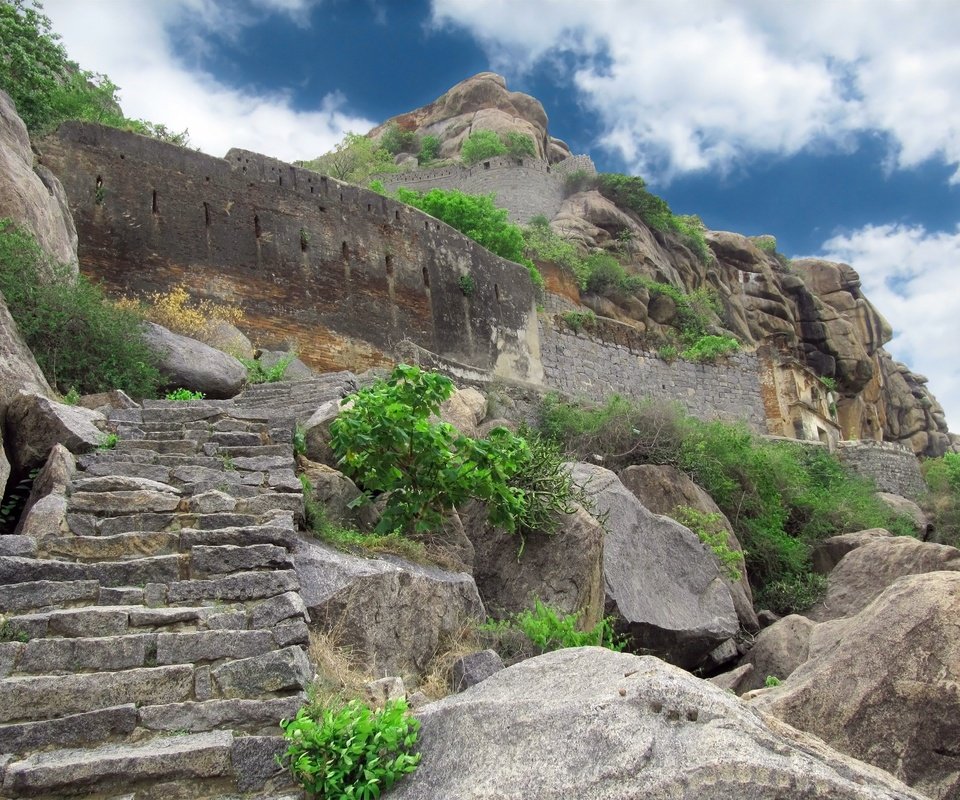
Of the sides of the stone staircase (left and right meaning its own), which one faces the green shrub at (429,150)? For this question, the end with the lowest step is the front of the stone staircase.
back

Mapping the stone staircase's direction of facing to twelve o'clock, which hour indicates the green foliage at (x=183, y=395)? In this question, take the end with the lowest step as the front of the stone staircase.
The green foliage is roughly at 6 o'clock from the stone staircase.

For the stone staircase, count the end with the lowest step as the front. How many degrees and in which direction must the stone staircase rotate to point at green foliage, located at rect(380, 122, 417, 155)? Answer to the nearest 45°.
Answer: approximately 180°

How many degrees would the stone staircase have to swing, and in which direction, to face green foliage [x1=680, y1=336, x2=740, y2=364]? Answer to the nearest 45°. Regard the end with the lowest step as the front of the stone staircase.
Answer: approximately 135° to its left

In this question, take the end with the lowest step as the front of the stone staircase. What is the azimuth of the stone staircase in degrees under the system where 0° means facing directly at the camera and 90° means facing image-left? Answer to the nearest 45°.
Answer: approximately 0°

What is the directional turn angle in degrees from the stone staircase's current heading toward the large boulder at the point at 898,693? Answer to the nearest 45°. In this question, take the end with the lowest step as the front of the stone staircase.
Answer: approximately 90° to its left

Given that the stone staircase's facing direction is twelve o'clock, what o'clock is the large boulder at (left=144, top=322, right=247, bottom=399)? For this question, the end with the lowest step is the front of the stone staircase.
The large boulder is roughly at 6 o'clock from the stone staircase.
